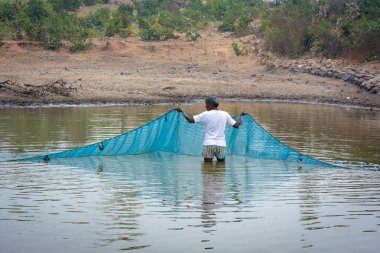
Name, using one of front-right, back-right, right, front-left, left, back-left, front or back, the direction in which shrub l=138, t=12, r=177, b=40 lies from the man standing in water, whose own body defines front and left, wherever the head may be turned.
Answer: front

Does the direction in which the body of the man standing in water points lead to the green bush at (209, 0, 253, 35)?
yes

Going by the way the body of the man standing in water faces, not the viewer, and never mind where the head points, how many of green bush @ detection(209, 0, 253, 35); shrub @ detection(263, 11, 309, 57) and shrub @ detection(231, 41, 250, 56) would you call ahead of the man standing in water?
3

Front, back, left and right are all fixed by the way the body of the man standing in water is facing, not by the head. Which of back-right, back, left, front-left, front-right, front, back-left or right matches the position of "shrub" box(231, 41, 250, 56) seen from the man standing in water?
front

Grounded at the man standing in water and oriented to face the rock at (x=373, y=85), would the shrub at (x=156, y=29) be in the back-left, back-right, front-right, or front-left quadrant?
front-left

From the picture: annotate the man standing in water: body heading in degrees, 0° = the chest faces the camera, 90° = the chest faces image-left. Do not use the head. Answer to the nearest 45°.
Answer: approximately 180°

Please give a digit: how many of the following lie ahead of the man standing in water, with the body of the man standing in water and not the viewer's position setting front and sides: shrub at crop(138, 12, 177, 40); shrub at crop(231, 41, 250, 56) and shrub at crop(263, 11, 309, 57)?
3

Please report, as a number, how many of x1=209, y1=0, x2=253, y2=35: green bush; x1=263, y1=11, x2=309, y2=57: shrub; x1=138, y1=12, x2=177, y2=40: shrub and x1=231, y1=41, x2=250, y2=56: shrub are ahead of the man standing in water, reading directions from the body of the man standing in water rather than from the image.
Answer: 4

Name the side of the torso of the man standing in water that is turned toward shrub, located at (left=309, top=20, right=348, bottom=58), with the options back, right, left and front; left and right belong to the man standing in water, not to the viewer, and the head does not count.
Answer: front

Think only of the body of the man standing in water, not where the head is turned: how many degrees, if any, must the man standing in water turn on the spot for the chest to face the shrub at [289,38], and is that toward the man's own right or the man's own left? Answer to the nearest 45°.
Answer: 0° — they already face it

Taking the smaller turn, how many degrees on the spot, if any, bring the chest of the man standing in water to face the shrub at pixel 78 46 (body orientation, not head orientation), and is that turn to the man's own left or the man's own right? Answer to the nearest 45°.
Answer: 0° — they already face it

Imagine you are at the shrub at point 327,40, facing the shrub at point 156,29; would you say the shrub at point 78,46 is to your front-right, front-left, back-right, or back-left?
front-left
